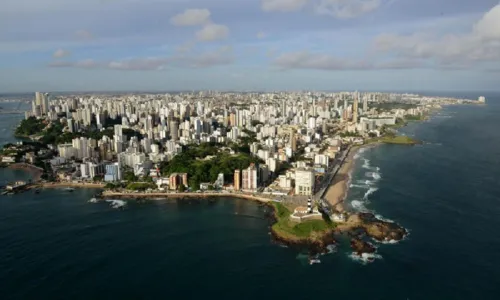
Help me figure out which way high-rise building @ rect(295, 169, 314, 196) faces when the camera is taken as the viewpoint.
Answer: facing the viewer

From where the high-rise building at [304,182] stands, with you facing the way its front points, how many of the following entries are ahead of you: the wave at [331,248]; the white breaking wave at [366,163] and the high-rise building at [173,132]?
1

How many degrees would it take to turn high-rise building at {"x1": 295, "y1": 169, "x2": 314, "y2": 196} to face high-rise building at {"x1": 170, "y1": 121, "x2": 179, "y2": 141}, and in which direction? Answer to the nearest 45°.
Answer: approximately 135° to its right

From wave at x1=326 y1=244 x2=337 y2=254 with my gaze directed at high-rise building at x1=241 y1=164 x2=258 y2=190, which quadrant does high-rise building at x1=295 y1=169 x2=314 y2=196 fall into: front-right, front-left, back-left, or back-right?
front-right

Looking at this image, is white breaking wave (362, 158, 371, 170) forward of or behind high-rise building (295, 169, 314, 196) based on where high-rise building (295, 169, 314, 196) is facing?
behind

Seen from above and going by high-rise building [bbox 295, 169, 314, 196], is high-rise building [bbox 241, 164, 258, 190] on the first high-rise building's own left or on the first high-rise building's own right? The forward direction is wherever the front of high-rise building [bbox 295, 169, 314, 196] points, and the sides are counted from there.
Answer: on the first high-rise building's own right

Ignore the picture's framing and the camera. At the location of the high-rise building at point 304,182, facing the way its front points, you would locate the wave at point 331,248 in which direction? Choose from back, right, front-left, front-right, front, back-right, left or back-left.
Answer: front

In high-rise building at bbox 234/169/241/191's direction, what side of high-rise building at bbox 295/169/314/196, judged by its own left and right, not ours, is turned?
right

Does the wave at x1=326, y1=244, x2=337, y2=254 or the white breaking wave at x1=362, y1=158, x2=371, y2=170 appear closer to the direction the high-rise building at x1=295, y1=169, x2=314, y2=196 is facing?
the wave

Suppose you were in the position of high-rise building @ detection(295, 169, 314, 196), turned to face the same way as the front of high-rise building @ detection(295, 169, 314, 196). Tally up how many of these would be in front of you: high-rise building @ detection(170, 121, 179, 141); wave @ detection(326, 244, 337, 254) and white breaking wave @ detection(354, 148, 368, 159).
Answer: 1

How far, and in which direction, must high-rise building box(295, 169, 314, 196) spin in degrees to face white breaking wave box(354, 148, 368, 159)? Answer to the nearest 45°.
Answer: approximately 180°

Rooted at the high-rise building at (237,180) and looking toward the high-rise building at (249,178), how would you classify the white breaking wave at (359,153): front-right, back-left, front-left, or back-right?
front-left

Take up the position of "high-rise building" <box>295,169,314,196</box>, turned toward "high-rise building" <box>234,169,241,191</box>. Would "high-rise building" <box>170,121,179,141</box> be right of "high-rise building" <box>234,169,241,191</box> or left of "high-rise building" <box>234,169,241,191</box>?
right
